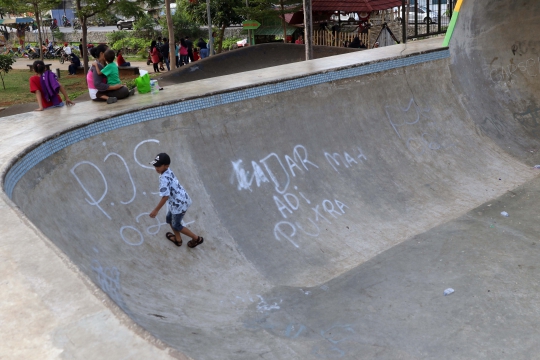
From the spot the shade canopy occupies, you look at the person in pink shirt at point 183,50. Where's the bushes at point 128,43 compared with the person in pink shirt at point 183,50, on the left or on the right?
right
